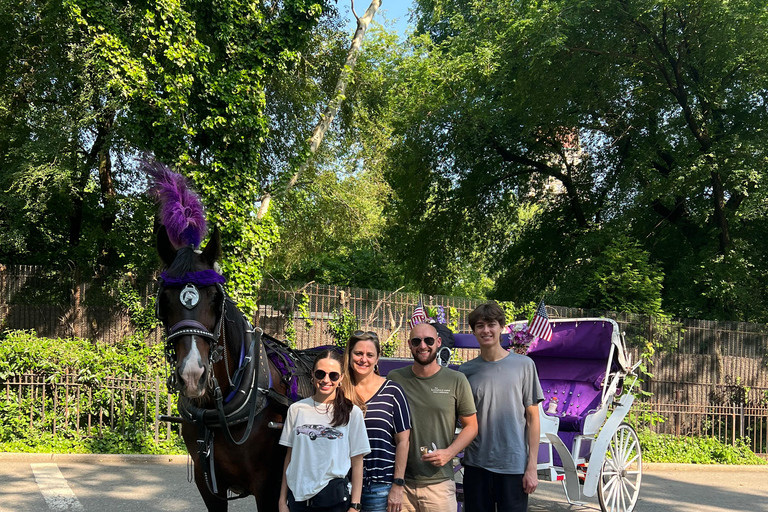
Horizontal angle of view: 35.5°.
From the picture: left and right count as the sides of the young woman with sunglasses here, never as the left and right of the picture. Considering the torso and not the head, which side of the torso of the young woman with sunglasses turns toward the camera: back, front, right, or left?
front

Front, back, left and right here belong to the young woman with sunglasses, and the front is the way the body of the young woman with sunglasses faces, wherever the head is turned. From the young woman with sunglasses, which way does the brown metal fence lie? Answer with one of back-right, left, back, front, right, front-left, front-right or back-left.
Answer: back

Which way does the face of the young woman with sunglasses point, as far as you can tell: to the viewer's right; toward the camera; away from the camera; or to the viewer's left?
toward the camera

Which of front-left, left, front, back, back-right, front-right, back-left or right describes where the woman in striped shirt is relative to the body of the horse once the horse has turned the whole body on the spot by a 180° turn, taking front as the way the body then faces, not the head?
right

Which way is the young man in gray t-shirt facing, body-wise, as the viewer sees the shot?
toward the camera

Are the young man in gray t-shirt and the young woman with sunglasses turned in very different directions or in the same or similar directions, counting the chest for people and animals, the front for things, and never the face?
same or similar directions

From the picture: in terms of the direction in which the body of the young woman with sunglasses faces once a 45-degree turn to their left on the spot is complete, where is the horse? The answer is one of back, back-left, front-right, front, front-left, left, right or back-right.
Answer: back

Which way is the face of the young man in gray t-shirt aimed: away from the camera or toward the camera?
toward the camera

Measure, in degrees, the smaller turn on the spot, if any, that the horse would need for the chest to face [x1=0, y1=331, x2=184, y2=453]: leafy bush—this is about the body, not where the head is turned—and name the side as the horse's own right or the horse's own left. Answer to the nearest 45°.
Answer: approximately 135° to the horse's own right

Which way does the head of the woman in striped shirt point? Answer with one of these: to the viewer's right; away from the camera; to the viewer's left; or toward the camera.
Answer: toward the camera

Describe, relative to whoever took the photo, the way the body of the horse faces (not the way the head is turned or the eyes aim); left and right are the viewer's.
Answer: facing the viewer and to the left of the viewer

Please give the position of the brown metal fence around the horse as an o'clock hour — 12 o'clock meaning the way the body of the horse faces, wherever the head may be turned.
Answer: The brown metal fence is roughly at 5 o'clock from the horse.

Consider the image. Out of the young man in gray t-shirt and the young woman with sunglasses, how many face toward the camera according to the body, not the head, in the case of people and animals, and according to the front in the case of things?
2
